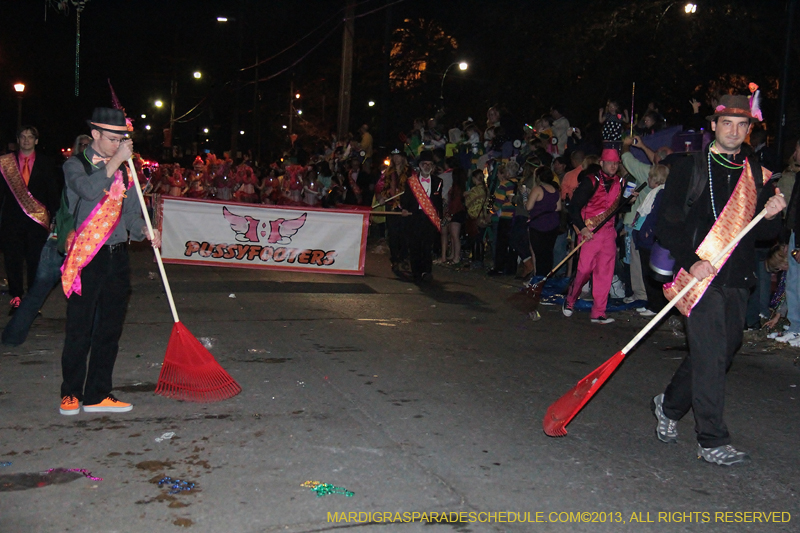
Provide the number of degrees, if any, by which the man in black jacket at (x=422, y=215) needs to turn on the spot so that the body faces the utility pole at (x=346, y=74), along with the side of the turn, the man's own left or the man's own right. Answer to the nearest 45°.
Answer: approximately 180°

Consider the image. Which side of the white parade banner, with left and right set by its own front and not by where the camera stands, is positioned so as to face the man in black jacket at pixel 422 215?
left

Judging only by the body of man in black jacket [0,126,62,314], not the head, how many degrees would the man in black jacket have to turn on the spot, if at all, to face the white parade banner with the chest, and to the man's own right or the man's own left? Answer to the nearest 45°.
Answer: approximately 135° to the man's own left

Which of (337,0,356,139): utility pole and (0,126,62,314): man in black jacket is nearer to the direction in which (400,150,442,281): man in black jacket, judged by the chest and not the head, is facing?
the man in black jacket

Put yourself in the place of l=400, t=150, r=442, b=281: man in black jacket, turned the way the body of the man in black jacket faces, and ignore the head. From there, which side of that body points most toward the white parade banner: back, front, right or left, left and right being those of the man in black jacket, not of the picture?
right

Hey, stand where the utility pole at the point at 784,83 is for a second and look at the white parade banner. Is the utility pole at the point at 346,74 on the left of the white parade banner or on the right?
right

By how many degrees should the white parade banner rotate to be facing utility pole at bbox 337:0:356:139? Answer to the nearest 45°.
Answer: approximately 180°
